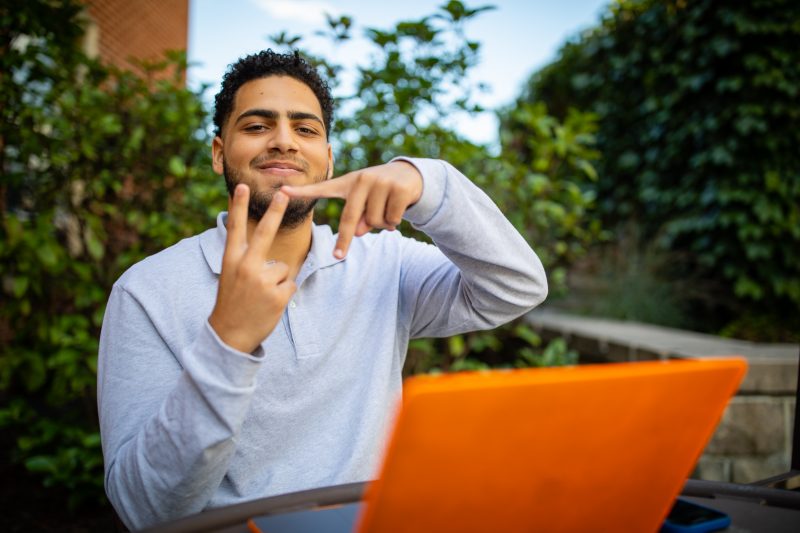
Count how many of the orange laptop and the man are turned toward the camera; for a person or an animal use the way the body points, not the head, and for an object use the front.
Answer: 1

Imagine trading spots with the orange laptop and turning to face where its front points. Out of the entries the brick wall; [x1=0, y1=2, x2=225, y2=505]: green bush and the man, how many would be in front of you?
3

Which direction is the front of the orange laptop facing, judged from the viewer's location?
facing away from the viewer and to the left of the viewer

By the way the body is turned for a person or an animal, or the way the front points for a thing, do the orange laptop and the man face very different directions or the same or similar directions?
very different directions

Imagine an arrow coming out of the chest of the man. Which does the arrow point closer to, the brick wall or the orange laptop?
the orange laptop

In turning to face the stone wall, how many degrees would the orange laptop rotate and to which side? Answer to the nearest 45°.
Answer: approximately 45° to its right

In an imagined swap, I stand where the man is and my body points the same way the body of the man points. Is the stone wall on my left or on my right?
on my left
